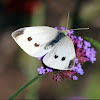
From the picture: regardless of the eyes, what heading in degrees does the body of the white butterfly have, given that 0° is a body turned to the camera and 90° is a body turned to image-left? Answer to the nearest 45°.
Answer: approximately 225°
